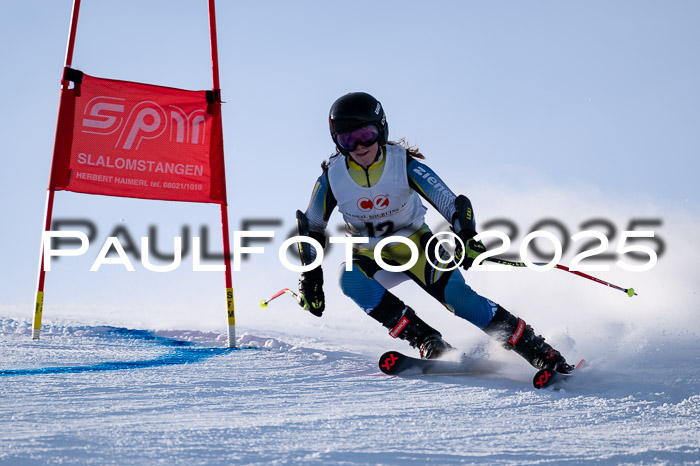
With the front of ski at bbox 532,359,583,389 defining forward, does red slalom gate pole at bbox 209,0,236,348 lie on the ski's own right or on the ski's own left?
on the ski's own right

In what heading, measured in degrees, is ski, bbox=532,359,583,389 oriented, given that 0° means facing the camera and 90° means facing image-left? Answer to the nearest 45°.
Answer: approximately 45°

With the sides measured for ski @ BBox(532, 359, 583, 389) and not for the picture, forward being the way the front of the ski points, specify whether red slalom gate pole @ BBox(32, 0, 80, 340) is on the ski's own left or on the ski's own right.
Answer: on the ski's own right

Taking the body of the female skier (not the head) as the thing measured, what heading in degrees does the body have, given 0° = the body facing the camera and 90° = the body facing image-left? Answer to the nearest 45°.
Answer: approximately 0°
